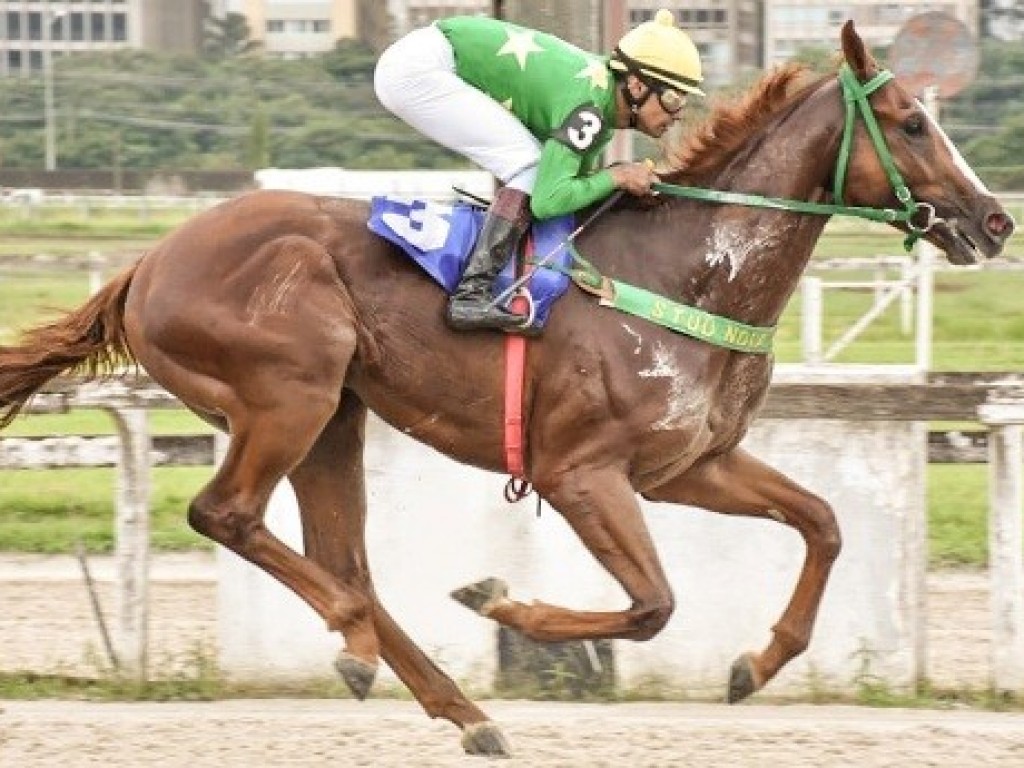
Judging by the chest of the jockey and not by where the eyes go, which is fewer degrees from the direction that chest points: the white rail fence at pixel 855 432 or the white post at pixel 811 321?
the white rail fence

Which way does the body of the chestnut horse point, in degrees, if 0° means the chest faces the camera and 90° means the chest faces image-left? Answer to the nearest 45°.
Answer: approximately 270°

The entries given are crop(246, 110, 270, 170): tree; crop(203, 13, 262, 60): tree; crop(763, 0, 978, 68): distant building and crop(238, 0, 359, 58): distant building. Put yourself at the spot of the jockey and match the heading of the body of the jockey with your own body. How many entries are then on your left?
4

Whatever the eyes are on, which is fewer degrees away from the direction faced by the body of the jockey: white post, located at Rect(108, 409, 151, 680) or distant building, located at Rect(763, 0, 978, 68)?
the distant building

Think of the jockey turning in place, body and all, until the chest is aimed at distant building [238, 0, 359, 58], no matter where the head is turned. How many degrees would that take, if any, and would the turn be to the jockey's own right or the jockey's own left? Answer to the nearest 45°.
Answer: approximately 90° to the jockey's own left

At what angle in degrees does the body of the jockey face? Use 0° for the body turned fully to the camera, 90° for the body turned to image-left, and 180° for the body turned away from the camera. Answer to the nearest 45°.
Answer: approximately 270°

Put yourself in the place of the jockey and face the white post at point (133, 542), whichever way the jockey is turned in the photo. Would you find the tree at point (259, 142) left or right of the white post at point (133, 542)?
right
